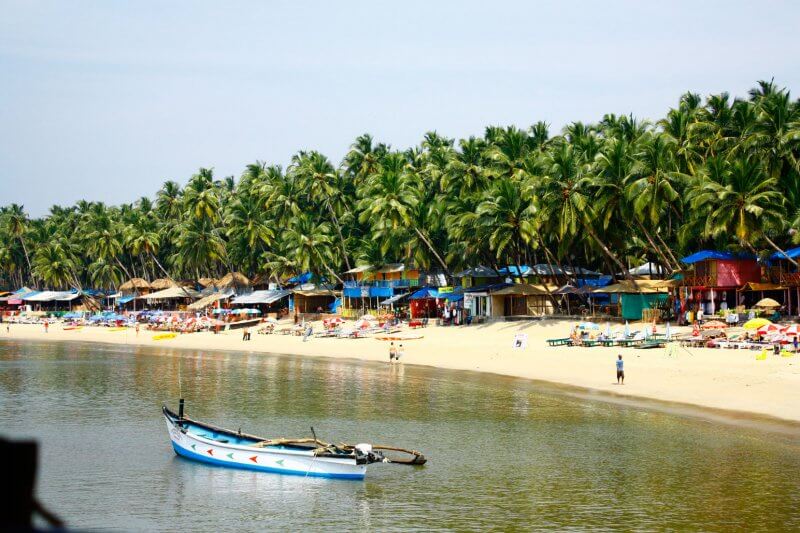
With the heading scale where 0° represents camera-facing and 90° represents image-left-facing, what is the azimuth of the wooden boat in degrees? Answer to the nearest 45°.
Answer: approximately 135°

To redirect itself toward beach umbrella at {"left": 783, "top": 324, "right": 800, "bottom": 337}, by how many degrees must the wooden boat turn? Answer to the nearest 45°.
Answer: approximately 90° to its right

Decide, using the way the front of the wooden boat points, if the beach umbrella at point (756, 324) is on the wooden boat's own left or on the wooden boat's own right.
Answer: on the wooden boat's own right
